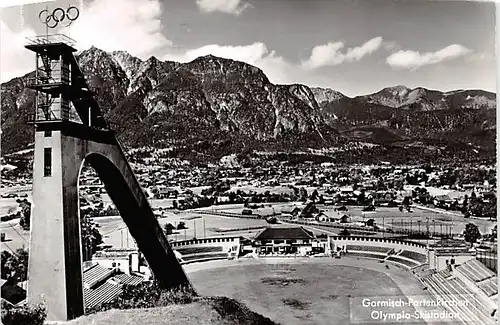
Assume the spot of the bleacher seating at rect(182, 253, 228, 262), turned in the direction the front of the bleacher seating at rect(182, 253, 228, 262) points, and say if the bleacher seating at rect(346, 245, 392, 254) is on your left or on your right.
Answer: on your left

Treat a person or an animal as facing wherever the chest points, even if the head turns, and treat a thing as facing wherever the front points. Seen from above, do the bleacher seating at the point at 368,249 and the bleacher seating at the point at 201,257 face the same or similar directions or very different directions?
same or similar directions

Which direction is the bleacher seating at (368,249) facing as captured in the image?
toward the camera

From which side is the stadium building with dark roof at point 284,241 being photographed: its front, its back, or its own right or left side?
front

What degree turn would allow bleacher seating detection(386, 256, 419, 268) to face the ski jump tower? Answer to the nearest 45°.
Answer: approximately 45° to its left

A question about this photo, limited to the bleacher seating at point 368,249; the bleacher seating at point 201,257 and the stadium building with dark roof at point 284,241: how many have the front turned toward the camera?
3

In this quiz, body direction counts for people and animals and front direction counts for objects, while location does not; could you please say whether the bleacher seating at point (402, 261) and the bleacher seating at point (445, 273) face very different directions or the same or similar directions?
same or similar directions

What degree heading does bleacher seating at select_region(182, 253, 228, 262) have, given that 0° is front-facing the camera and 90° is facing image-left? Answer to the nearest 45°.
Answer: approximately 0°

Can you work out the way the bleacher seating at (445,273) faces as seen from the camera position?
facing the viewer and to the left of the viewer

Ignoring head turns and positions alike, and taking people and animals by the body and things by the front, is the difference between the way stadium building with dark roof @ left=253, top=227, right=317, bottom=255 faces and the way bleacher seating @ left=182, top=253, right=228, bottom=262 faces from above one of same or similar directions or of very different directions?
same or similar directions

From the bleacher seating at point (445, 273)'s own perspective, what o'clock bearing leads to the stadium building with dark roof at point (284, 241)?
The stadium building with dark roof is roughly at 1 o'clock from the bleacher seating.

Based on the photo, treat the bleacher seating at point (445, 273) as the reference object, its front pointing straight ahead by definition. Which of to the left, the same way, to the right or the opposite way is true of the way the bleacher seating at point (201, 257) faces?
to the left

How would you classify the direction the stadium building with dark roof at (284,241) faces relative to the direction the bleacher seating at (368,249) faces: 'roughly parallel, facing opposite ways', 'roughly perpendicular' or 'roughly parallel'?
roughly parallel

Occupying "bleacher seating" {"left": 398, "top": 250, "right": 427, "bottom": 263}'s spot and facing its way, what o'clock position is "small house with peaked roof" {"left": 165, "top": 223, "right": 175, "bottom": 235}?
The small house with peaked roof is roughly at 1 o'clock from the bleacher seating.

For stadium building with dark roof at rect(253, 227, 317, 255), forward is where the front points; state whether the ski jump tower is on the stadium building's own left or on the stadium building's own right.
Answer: on the stadium building's own right
